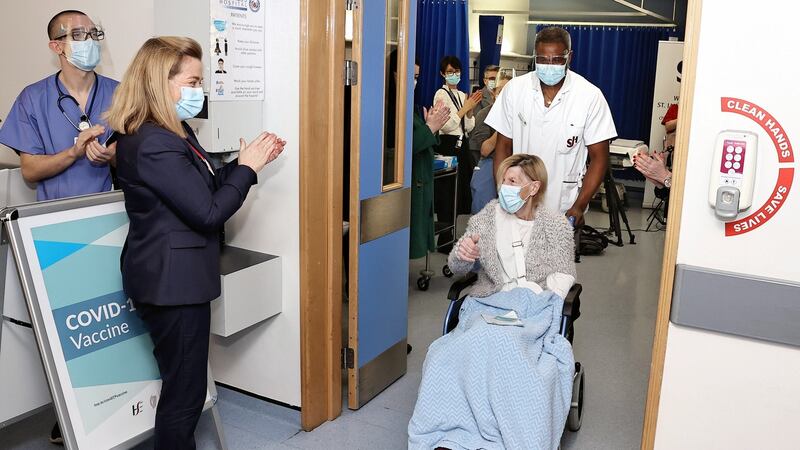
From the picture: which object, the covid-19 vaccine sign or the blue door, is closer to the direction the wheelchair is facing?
the covid-19 vaccine sign

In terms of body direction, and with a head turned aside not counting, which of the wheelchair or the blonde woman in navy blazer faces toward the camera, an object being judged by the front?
the wheelchair

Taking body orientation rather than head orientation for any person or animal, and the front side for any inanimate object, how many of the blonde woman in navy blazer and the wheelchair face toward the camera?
1

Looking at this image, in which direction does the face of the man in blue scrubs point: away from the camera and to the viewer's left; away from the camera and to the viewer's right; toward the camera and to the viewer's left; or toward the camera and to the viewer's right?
toward the camera and to the viewer's right

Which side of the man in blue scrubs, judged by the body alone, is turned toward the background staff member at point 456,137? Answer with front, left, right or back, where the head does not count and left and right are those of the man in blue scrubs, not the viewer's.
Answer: left

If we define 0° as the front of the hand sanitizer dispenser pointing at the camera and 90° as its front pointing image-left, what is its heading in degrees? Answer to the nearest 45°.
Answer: approximately 0°

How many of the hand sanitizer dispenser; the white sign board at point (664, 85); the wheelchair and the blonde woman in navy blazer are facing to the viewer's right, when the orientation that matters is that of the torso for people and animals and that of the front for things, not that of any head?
1

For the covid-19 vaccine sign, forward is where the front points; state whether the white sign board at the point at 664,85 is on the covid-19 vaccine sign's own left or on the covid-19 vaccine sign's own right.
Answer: on the covid-19 vaccine sign's own left

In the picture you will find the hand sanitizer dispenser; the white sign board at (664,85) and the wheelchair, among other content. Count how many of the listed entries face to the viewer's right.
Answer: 0

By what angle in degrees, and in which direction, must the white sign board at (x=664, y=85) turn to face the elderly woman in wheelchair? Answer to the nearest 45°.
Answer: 0° — it already faces them

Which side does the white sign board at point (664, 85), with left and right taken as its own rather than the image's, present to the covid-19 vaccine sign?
front

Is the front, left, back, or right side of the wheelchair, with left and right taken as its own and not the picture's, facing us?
front

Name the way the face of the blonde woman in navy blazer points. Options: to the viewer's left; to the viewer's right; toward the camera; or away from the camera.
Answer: to the viewer's right

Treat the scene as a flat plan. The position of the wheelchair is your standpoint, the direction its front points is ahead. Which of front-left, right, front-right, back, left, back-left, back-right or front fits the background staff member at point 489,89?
back

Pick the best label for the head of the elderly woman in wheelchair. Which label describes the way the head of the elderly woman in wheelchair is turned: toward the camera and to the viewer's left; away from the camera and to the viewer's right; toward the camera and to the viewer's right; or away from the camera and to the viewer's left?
toward the camera and to the viewer's left

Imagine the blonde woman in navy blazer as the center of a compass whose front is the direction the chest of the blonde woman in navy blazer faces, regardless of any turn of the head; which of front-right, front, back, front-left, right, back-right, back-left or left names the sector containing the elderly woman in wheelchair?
front

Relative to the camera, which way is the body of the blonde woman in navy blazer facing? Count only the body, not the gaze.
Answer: to the viewer's right

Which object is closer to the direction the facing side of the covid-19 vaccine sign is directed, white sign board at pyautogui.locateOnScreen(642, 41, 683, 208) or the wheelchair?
the wheelchair
